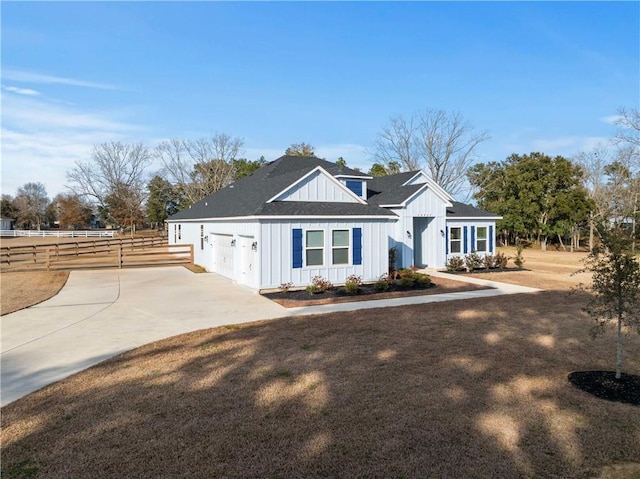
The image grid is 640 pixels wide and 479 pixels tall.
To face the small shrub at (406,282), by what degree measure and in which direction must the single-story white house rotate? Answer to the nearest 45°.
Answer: approximately 45° to its left

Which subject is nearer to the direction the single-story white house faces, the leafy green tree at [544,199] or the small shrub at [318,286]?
the small shrub

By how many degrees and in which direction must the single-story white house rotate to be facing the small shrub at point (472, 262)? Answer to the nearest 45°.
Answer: approximately 90° to its left

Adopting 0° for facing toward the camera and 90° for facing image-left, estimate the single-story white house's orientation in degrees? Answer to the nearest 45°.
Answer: approximately 315°

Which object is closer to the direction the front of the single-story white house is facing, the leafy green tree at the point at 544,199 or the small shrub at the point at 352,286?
the small shrub

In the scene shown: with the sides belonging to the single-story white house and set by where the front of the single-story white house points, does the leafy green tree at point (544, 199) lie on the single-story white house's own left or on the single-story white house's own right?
on the single-story white house's own left

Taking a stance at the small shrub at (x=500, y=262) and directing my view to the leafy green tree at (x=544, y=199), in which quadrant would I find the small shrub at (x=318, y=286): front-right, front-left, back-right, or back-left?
back-left

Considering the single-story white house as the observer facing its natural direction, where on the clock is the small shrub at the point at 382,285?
The small shrub is roughly at 12 o'clock from the single-story white house.

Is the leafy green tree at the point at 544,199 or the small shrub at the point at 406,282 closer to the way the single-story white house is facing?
the small shrub

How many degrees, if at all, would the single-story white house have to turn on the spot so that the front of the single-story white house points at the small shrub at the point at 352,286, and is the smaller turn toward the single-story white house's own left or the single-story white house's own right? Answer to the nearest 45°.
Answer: approximately 45° to the single-story white house's own right

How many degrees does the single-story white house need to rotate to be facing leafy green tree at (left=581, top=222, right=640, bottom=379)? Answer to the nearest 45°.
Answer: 0° — it already faces it
